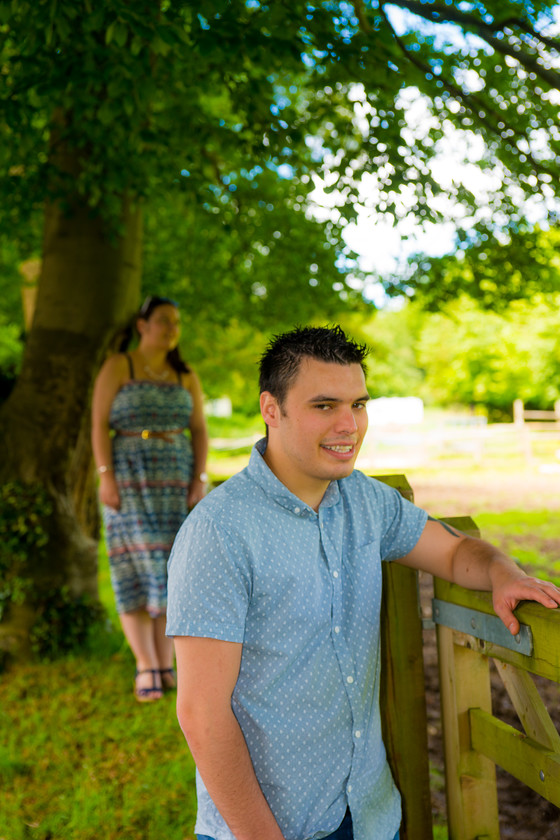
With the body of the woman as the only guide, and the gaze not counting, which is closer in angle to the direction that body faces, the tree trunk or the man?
the man

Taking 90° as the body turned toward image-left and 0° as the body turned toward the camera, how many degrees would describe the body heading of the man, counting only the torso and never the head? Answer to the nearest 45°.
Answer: approximately 315°

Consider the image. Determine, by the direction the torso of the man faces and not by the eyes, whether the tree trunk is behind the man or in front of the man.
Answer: behind

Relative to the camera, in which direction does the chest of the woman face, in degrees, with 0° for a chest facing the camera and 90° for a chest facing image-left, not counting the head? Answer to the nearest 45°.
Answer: approximately 0°

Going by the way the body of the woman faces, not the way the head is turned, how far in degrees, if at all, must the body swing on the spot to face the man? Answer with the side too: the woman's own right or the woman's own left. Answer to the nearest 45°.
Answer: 0° — they already face them
